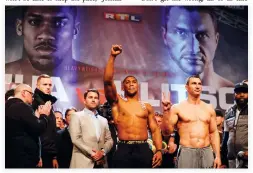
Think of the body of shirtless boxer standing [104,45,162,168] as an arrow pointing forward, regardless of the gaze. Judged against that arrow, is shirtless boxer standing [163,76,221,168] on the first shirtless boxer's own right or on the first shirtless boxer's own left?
on the first shirtless boxer's own left

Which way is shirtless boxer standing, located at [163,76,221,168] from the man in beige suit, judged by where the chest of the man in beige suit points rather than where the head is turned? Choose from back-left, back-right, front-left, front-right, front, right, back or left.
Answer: front-left

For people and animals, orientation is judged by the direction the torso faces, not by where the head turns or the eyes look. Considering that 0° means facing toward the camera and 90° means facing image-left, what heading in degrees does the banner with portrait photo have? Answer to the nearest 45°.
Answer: approximately 0°

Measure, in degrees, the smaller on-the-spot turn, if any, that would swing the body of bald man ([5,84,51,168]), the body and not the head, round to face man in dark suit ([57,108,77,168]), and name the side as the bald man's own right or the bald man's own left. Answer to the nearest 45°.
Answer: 0° — they already face them

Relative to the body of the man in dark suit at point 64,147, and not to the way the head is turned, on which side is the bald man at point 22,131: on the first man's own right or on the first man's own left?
on the first man's own right

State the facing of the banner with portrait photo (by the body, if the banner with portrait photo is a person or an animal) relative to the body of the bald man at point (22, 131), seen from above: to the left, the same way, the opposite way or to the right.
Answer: to the right

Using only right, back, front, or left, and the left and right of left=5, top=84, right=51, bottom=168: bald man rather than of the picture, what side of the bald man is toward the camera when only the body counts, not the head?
right

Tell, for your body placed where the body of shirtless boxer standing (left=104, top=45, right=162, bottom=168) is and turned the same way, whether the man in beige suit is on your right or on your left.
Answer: on your right
